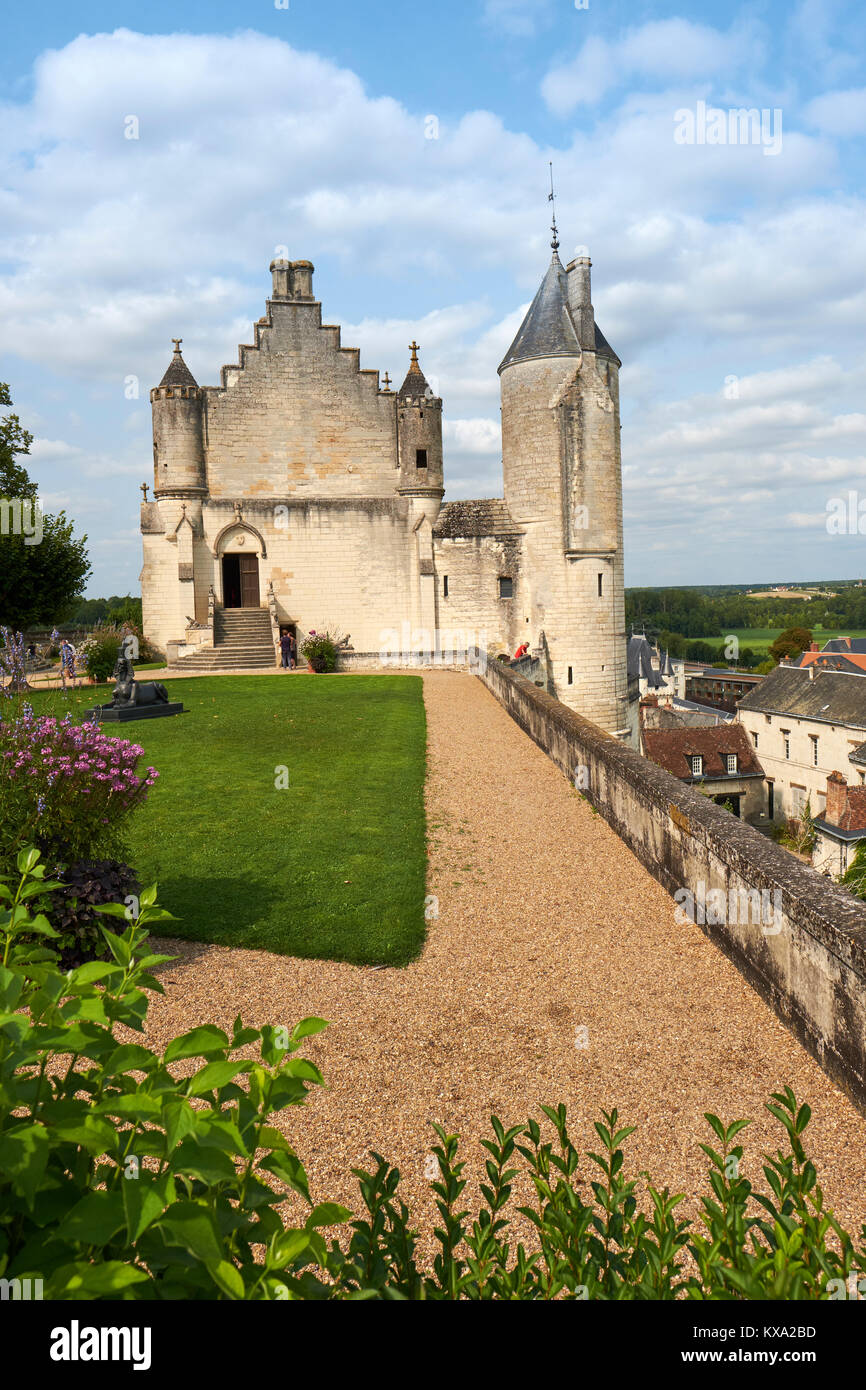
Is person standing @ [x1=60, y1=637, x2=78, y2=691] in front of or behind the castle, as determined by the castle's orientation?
in front

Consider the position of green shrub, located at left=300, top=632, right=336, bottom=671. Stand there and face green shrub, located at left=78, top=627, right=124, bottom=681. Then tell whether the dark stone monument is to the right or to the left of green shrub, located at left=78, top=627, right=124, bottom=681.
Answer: left

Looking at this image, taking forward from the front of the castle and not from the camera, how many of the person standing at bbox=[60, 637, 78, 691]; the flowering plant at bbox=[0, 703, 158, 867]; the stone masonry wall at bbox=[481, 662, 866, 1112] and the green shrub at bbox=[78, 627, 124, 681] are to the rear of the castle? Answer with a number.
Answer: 0

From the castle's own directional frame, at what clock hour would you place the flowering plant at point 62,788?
The flowering plant is roughly at 12 o'clock from the castle.

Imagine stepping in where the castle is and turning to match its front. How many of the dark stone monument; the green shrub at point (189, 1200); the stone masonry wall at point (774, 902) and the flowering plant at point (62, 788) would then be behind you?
0

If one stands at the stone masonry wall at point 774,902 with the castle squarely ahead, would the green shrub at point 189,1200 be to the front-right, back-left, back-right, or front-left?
back-left

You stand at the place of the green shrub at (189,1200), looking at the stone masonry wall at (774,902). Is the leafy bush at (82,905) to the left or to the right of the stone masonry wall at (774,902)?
left

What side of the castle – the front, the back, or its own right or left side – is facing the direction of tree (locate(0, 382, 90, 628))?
right

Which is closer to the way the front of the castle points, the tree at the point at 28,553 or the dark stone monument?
the dark stone monument

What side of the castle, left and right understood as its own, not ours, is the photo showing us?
front

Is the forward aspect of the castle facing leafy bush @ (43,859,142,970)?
yes

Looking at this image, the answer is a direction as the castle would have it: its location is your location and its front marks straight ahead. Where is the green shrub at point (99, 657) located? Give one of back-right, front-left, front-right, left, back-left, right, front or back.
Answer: front-right

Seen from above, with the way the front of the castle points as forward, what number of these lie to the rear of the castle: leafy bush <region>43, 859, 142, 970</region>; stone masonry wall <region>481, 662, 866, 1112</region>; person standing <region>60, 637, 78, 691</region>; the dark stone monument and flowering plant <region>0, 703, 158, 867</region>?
0

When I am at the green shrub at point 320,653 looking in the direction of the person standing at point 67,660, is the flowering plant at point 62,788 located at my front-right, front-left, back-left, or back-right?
front-left

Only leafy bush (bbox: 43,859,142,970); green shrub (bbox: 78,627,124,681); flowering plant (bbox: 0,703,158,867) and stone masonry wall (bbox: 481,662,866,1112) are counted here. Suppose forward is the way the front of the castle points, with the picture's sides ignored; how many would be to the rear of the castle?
0

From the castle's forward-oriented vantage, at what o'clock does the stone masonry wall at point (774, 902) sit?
The stone masonry wall is roughly at 12 o'clock from the castle.
